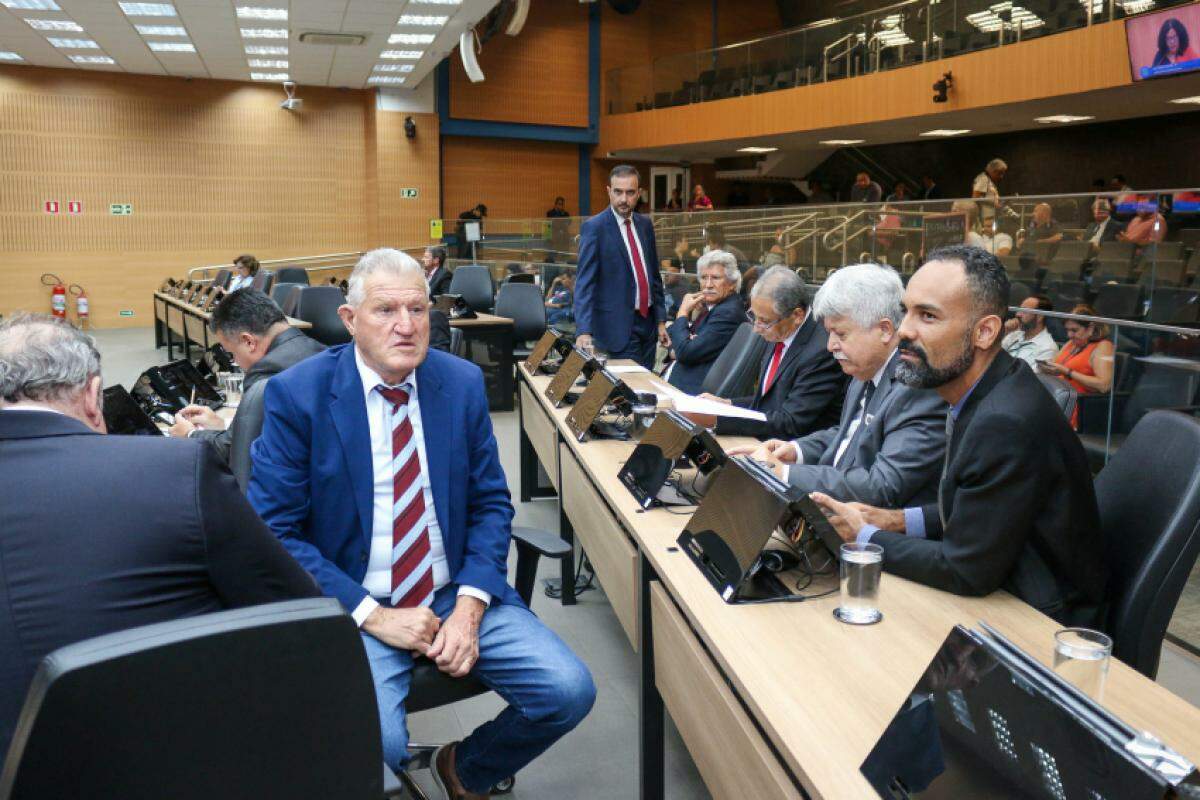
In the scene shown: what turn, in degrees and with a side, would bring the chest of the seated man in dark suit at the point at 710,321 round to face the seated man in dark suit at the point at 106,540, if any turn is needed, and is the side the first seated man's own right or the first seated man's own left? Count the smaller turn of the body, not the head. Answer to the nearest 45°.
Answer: approximately 45° to the first seated man's own left

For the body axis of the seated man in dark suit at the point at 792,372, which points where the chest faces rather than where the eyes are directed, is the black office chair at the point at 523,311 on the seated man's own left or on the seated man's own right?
on the seated man's own right

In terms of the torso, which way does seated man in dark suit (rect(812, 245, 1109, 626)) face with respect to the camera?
to the viewer's left

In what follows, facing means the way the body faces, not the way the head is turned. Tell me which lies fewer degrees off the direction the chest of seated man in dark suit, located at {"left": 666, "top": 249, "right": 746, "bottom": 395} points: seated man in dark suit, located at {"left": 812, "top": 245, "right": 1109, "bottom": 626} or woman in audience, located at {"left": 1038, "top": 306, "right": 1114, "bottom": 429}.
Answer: the seated man in dark suit

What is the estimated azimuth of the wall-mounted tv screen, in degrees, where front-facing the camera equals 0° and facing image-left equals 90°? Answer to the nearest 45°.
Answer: approximately 45°

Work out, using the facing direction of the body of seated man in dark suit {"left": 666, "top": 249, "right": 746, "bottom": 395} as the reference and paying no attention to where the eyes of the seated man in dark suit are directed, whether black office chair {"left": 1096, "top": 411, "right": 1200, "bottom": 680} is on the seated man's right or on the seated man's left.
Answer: on the seated man's left

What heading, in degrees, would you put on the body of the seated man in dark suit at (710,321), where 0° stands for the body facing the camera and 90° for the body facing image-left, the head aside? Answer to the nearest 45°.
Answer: approximately 45°
